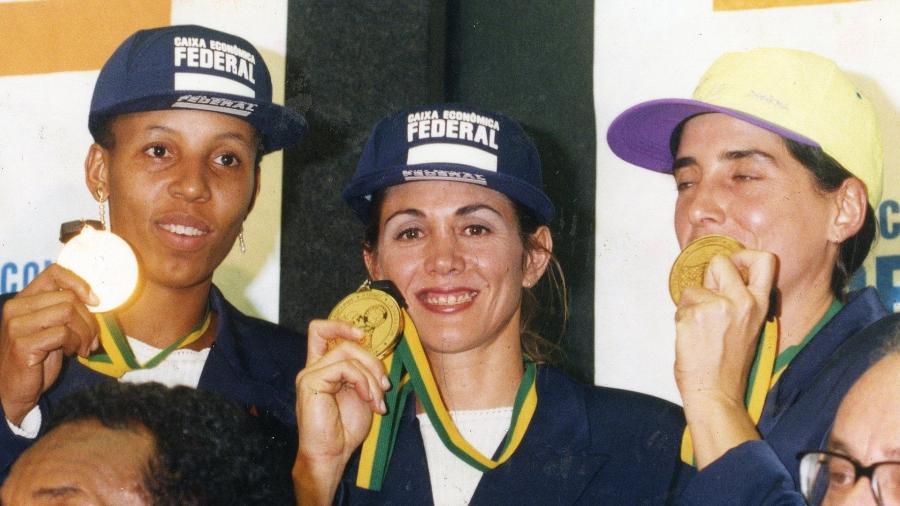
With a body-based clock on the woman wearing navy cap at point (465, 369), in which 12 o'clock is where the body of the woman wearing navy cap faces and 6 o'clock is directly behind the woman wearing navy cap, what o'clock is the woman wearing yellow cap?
The woman wearing yellow cap is roughly at 10 o'clock from the woman wearing navy cap.

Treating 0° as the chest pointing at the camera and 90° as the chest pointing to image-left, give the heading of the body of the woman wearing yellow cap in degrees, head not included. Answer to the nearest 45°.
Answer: approximately 45°

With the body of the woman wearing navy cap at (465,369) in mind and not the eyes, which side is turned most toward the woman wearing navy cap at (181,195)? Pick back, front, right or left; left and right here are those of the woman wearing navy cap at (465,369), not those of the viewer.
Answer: right

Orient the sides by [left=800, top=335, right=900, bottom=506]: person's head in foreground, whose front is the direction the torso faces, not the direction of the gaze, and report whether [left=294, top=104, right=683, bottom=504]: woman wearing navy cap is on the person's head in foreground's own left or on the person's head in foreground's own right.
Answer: on the person's head in foreground's own right

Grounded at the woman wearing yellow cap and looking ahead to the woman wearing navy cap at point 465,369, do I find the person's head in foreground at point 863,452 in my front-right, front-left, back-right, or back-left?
back-left

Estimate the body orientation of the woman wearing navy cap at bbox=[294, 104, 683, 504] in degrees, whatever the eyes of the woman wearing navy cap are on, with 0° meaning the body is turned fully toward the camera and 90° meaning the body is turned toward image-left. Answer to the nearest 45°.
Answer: approximately 0°
